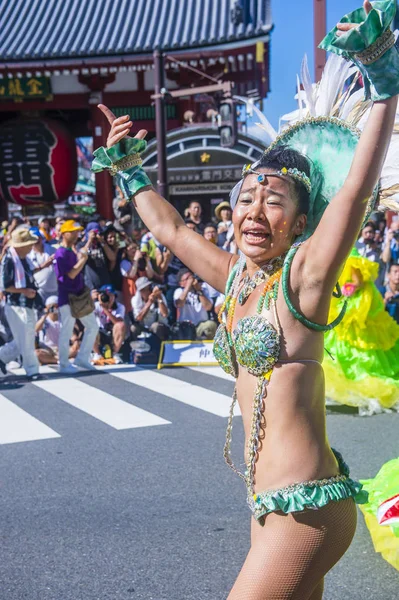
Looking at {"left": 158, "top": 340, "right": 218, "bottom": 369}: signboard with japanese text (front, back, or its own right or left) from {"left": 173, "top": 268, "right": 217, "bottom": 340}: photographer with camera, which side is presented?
back

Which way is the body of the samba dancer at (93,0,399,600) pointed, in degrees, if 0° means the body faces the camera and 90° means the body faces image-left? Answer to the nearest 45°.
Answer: approximately 45°

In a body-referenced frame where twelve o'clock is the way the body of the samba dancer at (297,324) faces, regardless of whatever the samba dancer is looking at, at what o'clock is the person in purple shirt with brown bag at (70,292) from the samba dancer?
The person in purple shirt with brown bag is roughly at 4 o'clock from the samba dancer.

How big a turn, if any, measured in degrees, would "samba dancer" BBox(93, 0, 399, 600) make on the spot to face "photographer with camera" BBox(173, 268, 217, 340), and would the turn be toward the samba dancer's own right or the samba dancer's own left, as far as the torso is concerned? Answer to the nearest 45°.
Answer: approximately 135° to the samba dancer's own right

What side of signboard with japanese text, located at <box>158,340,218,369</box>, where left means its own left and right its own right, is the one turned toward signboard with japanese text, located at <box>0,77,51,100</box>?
back

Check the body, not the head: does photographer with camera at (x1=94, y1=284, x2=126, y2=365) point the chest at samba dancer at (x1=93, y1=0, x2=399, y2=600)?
yes

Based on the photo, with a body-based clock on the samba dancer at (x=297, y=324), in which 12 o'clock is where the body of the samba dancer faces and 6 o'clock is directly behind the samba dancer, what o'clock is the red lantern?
The red lantern is roughly at 4 o'clock from the samba dancer.

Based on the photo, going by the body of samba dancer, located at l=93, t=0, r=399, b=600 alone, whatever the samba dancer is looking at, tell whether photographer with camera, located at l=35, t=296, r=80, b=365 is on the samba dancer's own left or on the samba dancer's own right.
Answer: on the samba dancer's own right

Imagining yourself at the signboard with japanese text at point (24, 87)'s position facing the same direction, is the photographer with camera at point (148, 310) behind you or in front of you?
in front

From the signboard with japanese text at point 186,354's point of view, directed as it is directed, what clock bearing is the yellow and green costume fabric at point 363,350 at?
The yellow and green costume fabric is roughly at 11 o'clock from the signboard with japanese text.
